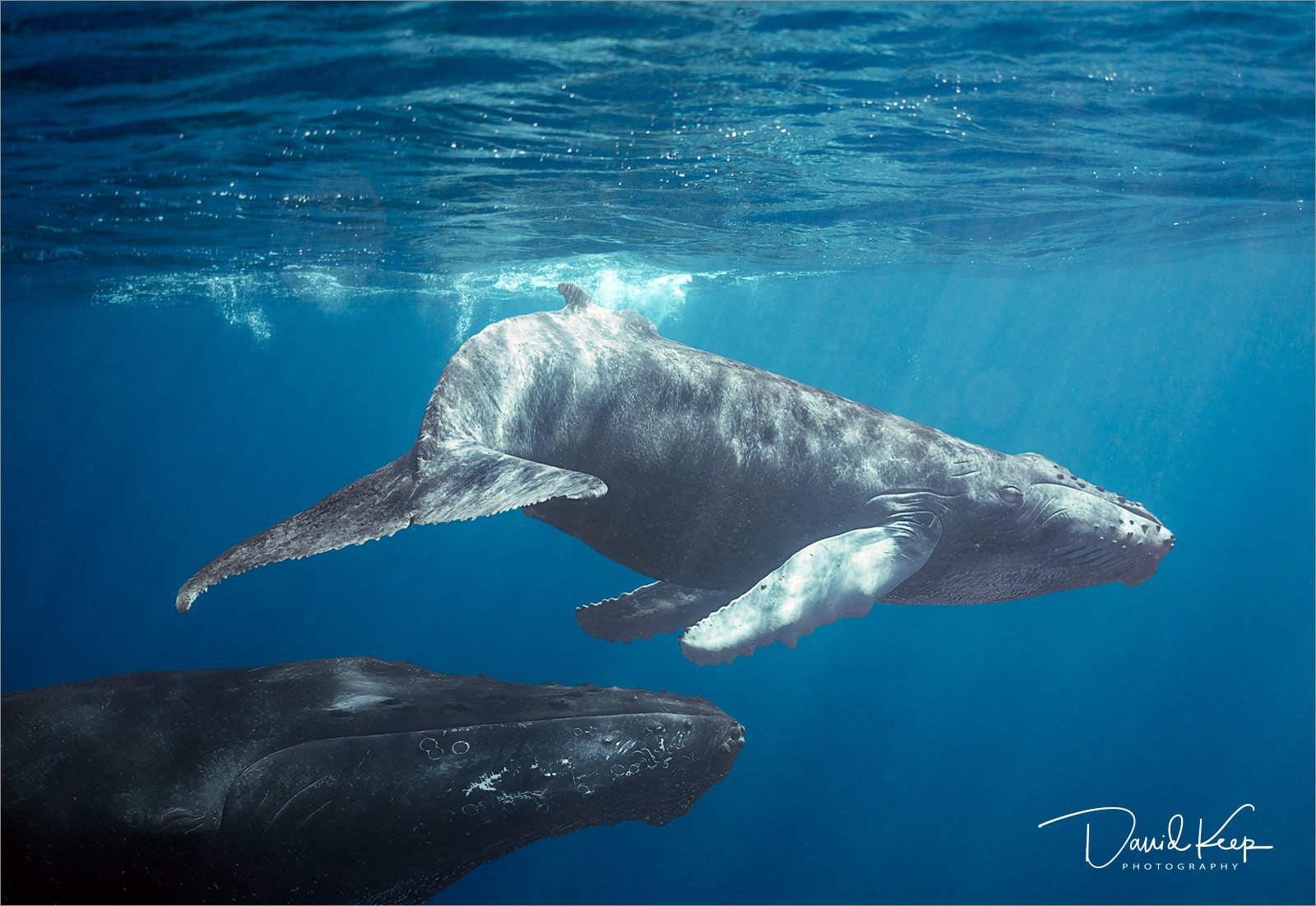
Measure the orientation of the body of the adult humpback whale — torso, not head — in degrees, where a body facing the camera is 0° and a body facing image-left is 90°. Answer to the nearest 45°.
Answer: approximately 270°
